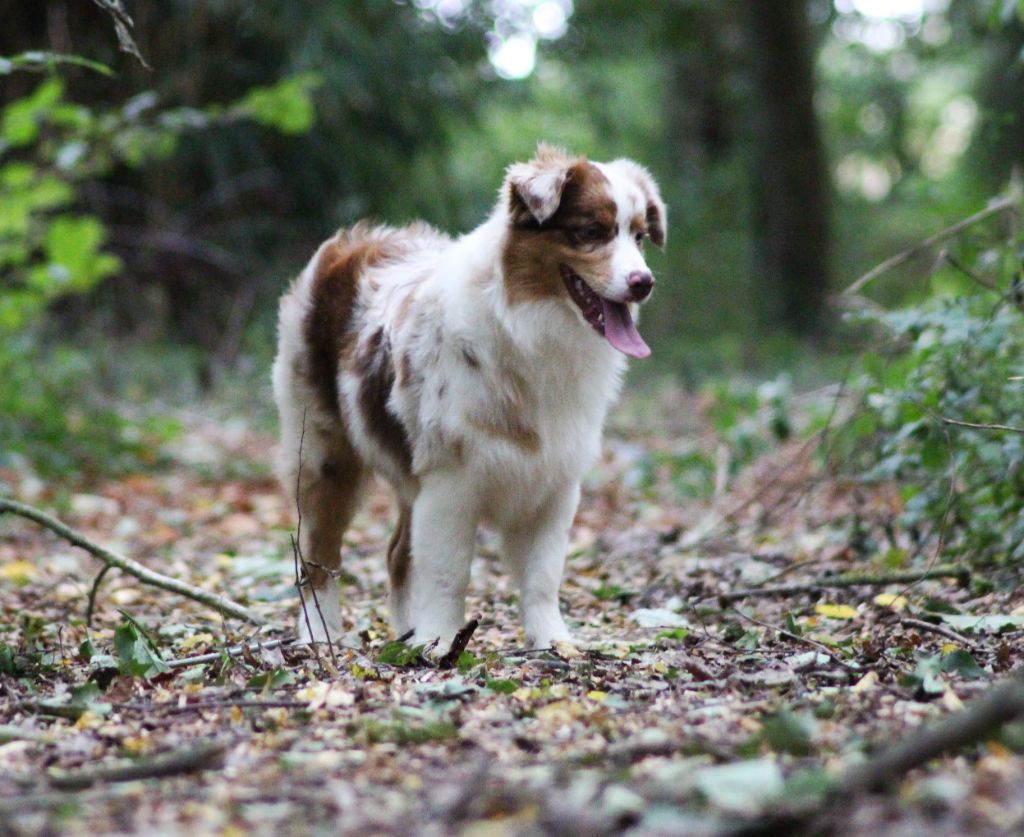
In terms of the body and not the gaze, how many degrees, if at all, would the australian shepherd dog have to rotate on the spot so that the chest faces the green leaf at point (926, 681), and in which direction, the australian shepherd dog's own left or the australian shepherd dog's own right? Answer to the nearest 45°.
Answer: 0° — it already faces it

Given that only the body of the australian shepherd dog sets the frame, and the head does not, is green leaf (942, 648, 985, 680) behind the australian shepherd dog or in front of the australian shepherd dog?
in front

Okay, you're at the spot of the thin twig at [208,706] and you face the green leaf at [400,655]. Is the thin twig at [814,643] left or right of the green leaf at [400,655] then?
right

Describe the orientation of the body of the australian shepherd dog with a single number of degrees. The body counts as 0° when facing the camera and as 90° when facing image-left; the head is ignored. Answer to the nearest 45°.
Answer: approximately 315°

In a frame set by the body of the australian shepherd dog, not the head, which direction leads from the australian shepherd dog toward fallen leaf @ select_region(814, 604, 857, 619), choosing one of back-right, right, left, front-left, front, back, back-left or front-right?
front-left

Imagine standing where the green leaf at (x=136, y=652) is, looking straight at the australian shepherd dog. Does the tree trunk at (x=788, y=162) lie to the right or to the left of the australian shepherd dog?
left

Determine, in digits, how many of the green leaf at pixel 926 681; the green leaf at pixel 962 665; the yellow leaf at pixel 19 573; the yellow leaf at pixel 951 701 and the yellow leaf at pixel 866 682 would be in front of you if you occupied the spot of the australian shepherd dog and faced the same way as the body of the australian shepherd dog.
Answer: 4

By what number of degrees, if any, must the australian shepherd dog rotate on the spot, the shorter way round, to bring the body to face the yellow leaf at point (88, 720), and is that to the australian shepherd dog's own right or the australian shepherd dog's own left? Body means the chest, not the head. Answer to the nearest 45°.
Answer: approximately 90° to the australian shepherd dog's own right

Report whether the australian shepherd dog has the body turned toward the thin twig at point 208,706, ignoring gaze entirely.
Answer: no

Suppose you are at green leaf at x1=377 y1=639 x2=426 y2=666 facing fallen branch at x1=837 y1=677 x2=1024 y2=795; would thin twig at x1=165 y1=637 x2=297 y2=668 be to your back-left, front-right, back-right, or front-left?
back-right

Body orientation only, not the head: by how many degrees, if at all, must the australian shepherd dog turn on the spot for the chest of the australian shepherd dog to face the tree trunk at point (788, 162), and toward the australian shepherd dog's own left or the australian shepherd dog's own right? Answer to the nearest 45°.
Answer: approximately 135° to the australian shepherd dog's own left

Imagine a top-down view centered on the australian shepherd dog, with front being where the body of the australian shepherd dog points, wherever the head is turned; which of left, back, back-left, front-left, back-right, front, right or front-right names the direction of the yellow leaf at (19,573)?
back

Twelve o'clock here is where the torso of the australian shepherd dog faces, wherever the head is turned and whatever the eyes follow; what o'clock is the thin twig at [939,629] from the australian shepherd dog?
The thin twig is roughly at 11 o'clock from the australian shepherd dog.

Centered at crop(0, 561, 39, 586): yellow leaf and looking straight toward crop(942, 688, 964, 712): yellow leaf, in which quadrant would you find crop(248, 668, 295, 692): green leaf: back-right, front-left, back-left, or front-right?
front-right

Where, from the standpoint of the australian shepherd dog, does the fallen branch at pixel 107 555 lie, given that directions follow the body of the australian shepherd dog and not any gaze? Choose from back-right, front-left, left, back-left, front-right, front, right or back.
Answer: back-right

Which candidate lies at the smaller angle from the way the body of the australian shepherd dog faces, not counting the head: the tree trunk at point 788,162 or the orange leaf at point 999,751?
the orange leaf

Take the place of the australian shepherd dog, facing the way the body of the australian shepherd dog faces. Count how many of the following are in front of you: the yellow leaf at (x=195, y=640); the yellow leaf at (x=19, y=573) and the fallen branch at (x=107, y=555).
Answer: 0

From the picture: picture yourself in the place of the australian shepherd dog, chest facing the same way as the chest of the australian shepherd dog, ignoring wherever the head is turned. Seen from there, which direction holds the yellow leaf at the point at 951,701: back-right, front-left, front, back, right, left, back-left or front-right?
front

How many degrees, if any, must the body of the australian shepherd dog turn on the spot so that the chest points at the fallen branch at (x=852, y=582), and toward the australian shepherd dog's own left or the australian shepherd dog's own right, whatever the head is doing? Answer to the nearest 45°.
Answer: approximately 45° to the australian shepherd dog's own left

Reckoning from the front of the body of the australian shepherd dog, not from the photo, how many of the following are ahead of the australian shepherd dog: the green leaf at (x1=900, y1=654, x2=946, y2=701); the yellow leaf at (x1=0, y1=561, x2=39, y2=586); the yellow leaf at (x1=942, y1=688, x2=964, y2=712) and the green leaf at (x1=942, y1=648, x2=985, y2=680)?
3
